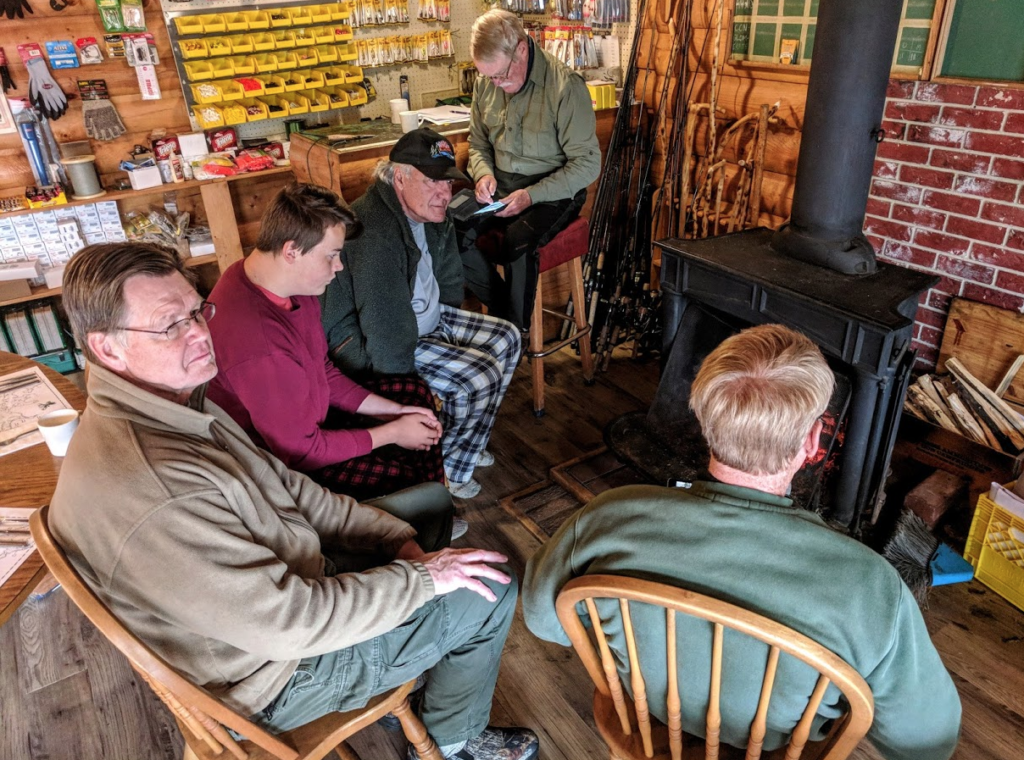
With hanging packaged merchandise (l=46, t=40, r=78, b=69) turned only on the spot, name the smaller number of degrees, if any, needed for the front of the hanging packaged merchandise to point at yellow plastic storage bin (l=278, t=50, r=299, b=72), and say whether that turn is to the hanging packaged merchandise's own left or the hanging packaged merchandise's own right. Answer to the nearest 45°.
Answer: approximately 90° to the hanging packaged merchandise's own left

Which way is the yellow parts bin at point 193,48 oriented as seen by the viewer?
toward the camera

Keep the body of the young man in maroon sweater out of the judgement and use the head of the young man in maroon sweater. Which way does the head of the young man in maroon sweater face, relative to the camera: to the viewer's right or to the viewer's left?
to the viewer's right

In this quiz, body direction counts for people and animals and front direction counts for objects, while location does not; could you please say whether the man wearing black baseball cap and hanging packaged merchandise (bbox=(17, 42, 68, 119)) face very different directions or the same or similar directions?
same or similar directions

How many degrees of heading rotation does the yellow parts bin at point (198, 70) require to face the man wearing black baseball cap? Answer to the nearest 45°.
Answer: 0° — it already faces them

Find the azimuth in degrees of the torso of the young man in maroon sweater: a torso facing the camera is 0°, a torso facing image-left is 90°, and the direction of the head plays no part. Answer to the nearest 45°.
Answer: approximately 270°

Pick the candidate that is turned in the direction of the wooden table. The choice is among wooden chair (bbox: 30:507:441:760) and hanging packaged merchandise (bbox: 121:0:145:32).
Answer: the hanging packaged merchandise

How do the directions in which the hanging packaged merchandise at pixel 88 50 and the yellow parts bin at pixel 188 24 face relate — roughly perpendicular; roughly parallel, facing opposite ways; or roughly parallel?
roughly parallel

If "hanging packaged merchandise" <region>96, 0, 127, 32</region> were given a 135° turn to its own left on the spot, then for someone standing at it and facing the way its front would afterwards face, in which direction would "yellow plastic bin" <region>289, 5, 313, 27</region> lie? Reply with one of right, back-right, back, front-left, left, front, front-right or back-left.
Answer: front-right

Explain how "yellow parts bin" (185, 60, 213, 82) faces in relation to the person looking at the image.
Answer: facing the viewer

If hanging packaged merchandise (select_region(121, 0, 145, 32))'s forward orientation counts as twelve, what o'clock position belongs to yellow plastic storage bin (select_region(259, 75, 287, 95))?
The yellow plastic storage bin is roughly at 9 o'clock from the hanging packaged merchandise.

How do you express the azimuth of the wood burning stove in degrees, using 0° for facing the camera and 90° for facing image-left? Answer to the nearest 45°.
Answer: approximately 45°

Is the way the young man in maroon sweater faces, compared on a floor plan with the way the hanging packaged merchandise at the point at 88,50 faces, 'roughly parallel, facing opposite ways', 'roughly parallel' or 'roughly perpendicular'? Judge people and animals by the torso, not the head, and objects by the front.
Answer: roughly perpendicular

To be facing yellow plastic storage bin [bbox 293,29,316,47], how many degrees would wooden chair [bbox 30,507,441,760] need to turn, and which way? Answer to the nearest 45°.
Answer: approximately 90° to its left

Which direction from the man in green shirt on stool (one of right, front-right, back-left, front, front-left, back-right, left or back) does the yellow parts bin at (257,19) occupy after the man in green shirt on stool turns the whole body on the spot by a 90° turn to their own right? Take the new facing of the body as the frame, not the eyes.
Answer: front

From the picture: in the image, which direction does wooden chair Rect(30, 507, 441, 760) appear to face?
to the viewer's right
